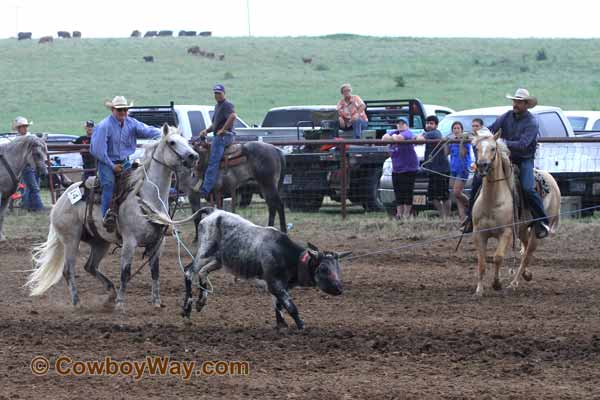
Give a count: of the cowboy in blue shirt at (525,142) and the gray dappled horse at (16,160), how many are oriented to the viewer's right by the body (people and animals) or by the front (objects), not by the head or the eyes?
1

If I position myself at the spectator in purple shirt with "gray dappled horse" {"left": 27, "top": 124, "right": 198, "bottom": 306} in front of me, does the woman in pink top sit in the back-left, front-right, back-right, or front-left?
back-right

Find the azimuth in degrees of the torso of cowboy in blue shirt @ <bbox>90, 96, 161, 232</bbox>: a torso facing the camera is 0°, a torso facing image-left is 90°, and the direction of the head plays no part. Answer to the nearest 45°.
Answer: approximately 315°

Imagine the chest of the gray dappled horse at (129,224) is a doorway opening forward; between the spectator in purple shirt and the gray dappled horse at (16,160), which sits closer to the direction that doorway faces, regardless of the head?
the spectator in purple shirt

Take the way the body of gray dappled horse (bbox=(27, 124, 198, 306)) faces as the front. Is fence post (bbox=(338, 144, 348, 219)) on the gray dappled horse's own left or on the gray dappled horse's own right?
on the gray dappled horse's own left

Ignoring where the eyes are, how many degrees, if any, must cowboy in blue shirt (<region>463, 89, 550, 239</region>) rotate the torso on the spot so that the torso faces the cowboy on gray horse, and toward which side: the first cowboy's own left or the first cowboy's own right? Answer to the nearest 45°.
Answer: approximately 90° to the first cowboy's own right

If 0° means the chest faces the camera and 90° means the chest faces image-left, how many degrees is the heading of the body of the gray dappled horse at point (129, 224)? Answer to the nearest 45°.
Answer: approximately 315°

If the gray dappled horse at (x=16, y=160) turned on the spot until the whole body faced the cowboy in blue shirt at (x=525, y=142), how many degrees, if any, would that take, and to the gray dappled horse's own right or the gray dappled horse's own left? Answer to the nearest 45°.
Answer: approximately 45° to the gray dappled horse's own right

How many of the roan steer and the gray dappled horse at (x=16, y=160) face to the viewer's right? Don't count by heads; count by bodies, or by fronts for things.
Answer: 2

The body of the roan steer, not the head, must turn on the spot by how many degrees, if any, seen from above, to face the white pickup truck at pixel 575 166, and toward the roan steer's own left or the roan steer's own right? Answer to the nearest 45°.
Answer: approximately 45° to the roan steer's own left

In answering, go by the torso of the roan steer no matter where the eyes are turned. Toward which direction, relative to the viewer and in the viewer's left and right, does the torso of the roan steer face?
facing to the right of the viewer

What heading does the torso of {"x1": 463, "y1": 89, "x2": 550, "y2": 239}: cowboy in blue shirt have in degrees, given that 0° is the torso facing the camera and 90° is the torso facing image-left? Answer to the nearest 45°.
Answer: approximately 45°

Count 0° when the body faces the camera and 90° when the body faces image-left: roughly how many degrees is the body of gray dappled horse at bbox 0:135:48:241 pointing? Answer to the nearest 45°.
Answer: approximately 270°
